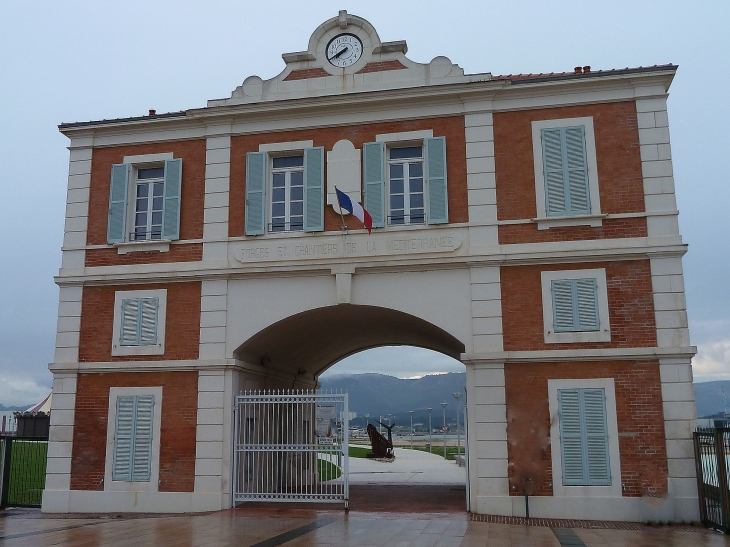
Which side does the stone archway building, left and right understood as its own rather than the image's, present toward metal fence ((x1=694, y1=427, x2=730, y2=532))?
left

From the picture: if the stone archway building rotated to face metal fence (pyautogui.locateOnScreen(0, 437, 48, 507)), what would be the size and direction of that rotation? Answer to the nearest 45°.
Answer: approximately 90° to its right

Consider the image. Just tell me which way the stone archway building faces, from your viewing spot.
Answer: facing the viewer
